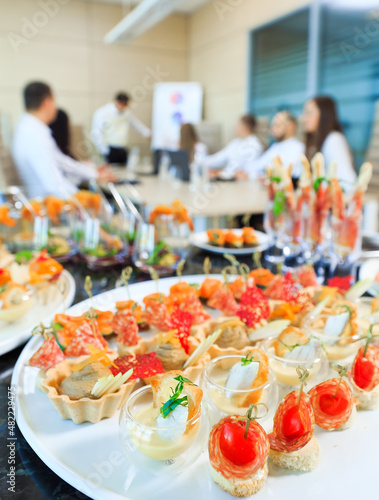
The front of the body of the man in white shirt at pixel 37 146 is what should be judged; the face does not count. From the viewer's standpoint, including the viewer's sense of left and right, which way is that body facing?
facing away from the viewer and to the right of the viewer

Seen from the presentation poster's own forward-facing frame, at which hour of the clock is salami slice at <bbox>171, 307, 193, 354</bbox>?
The salami slice is roughly at 12 o'clock from the presentation poster.

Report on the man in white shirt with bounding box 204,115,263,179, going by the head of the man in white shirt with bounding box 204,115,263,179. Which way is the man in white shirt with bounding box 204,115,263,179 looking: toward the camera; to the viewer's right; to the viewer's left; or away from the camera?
to the viewer's left

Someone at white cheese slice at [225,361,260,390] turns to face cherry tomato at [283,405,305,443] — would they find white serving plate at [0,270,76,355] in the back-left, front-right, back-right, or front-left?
back-right

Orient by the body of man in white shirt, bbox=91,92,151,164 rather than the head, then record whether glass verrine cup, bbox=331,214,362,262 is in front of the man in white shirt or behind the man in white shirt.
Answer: in front

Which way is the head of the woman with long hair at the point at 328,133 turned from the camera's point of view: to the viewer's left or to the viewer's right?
to the viewer's left

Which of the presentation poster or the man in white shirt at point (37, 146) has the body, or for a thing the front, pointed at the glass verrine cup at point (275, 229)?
the presentation poster

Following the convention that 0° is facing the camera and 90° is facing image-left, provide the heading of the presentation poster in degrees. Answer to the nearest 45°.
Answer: approximately 0°

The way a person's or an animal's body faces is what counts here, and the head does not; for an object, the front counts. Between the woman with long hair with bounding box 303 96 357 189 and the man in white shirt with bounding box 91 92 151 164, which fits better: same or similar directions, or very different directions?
very different directions

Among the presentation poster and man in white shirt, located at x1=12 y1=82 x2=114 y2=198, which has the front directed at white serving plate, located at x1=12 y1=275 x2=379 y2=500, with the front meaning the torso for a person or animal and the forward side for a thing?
the presentation poster
